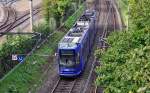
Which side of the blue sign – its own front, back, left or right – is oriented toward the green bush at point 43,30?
back

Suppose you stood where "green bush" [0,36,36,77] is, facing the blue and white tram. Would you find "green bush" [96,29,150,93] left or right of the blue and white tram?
right

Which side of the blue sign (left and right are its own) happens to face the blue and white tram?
left

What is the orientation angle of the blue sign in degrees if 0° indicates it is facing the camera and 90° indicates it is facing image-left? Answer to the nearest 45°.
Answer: approximately 0°

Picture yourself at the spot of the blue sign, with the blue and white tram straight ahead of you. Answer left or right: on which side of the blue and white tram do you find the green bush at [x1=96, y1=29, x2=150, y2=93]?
right

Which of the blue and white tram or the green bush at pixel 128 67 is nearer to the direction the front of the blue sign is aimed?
the green bush

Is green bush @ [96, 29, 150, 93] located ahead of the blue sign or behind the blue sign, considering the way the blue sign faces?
ahead
